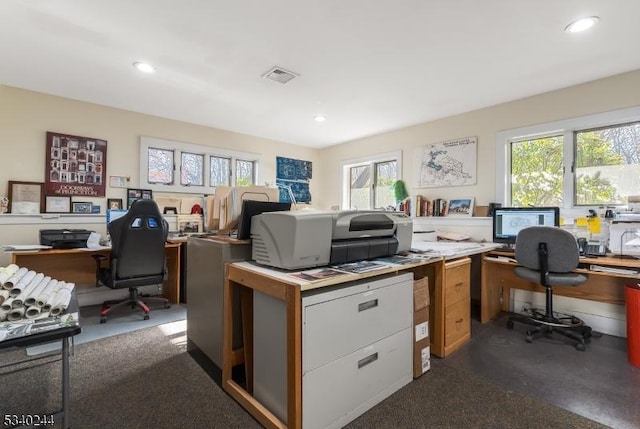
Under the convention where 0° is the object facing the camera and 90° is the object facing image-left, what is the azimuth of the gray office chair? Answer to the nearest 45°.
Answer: approximately 180°

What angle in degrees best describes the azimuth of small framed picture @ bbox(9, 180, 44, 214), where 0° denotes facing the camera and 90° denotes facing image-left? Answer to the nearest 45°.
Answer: approximately 0°

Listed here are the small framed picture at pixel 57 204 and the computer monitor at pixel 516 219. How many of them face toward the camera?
2

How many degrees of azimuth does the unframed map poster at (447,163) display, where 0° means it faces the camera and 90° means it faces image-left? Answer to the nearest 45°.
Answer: approximately 45°
